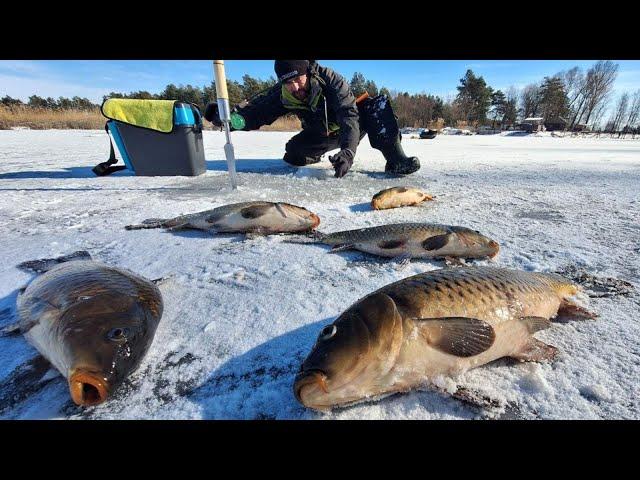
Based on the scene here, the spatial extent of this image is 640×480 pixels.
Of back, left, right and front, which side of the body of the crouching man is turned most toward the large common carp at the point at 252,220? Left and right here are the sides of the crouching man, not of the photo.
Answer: front

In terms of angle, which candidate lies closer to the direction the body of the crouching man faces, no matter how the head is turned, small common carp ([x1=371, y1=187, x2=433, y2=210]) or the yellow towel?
the small common carp

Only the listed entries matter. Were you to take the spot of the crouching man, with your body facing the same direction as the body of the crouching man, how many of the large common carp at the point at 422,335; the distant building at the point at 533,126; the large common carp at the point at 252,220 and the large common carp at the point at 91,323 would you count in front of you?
3

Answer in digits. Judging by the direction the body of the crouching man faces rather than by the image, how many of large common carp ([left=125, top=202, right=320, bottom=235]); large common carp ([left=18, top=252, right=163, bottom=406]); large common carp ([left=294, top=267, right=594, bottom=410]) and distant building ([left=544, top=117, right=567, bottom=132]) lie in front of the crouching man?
3

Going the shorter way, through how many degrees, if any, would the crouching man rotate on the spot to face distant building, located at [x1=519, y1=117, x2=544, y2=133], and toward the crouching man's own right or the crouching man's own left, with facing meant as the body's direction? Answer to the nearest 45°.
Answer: approximately 135° to the crouching man's own left

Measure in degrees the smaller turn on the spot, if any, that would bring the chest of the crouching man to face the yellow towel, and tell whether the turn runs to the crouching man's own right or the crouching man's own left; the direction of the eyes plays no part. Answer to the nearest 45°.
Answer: approximately 90° to the crouching man's own right

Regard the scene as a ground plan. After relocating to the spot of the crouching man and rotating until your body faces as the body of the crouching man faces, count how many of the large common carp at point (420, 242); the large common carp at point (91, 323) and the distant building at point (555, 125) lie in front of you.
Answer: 2

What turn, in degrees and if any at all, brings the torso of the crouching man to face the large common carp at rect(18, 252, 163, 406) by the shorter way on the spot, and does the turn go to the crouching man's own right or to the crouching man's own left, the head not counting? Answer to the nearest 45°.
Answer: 0° — they already face it

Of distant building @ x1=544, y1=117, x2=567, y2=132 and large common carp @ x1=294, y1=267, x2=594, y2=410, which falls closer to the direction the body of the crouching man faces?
the large common carp

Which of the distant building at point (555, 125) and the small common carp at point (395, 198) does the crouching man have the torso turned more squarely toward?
the small common carp

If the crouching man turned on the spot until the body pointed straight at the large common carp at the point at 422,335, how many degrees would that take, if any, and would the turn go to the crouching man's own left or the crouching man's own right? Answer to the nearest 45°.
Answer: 0° — they already face it

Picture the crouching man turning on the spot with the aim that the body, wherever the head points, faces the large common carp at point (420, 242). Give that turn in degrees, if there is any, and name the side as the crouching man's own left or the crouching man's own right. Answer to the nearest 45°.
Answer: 0° — they already face it

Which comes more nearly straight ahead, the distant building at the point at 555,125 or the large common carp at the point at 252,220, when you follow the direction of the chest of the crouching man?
the large common carp

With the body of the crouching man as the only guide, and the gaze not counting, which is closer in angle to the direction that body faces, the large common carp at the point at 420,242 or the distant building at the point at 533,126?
the large common carp
